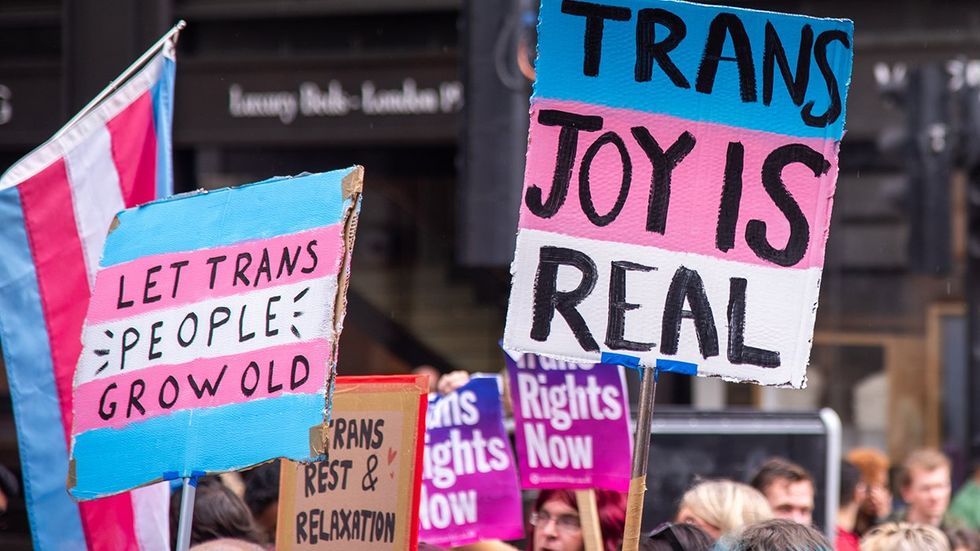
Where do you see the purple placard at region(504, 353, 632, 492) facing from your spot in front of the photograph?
facing the viewer

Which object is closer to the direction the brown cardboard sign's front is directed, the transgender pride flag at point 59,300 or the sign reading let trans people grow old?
the sign reading let trans people grow old

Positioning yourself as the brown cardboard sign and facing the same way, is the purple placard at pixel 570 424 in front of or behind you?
behind

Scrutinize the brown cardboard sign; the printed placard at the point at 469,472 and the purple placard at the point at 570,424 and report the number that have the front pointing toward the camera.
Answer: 3

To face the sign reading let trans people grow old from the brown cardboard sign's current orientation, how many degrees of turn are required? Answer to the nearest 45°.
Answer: approximately 45° to its right

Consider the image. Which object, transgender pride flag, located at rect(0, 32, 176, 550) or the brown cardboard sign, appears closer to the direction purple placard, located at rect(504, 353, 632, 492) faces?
the brown cardboard sign

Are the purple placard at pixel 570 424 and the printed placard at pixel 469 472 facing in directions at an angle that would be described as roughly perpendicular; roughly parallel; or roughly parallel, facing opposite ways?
roughly parallel

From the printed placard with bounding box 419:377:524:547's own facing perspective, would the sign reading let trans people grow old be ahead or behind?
ahead

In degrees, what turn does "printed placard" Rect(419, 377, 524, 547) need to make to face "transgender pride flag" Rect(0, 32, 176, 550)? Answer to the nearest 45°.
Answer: approximately 45° to its right

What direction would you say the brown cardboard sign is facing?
toward the camera

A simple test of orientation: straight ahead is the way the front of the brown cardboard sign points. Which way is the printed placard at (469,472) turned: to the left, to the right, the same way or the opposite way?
the same way
